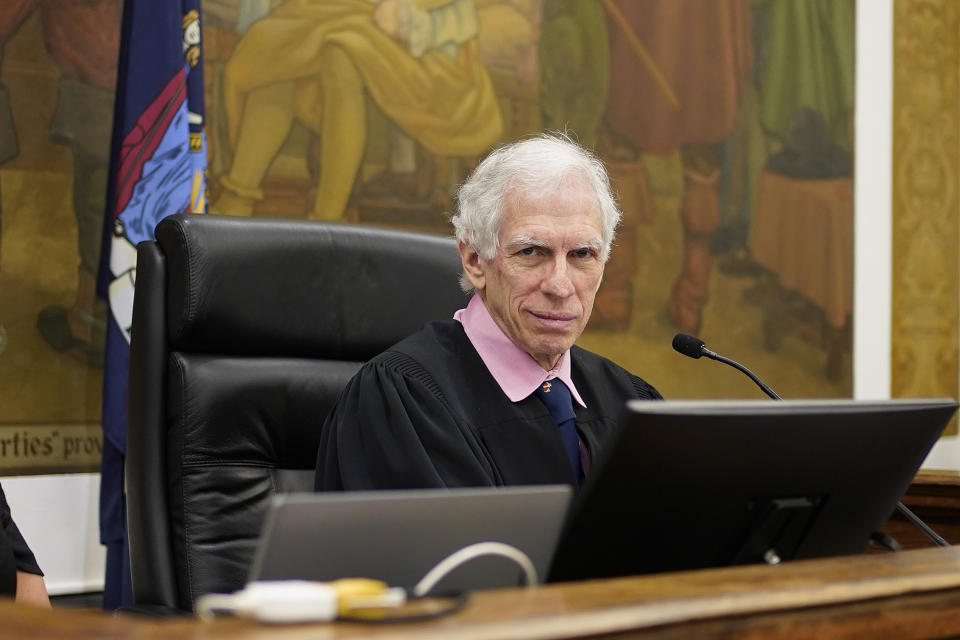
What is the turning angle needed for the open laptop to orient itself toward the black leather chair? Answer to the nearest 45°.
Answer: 0° — it already faces it

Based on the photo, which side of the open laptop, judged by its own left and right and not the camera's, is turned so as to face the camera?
back

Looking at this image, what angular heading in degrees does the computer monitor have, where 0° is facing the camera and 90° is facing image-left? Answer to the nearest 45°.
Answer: approximately 135°

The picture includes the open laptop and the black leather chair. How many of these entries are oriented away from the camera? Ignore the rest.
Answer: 1

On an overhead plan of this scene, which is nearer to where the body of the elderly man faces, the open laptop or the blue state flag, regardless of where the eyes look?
the open laptop

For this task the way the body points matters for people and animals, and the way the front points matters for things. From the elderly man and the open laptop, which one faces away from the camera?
the open laptop

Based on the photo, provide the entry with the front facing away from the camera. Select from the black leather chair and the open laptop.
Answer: the open laptop

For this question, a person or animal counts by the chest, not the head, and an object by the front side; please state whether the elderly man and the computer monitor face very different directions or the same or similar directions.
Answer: very different directions

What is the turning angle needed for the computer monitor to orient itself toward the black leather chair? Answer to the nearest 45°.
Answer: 0° — it already faces it

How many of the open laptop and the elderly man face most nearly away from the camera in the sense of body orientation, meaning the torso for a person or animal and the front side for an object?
1

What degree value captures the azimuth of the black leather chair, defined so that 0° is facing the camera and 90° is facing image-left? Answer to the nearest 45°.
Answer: approximately 315°
